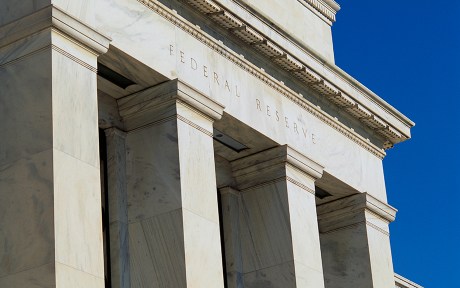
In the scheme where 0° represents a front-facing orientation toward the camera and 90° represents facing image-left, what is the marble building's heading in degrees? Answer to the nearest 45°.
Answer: approximately 315°
